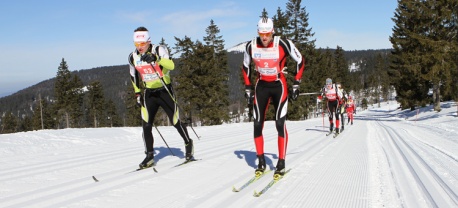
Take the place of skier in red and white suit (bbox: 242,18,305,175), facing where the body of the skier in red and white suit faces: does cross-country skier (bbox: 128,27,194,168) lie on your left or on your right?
on your right

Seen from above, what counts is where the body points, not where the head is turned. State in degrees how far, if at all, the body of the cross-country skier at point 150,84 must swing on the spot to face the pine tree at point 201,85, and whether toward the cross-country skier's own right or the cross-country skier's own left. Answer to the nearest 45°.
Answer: approximately 135° to the cross-country skier's own right

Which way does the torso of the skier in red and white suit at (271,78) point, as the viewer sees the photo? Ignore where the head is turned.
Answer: toward the camera

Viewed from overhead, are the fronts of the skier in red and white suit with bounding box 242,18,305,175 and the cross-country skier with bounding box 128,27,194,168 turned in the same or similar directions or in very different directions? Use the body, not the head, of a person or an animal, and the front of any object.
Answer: same or similar directions

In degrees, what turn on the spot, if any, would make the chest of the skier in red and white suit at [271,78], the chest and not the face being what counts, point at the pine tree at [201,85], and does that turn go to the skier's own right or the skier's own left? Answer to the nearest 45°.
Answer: approximately 180°

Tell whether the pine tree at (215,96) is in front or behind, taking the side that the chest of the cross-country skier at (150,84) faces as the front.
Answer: behind

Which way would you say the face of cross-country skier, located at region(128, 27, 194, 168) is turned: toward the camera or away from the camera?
toward the camera

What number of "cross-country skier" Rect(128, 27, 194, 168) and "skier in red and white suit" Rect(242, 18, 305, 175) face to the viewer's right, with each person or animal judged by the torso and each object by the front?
0

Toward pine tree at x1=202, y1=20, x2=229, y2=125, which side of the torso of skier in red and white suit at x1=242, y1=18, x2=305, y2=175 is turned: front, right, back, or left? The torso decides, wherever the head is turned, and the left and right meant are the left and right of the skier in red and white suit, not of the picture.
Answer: back

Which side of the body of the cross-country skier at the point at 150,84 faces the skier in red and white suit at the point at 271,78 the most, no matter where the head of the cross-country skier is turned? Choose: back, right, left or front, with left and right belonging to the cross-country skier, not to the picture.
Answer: left

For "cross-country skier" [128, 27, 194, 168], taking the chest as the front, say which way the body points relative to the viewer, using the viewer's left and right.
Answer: facing the viewer and to the left of the viewer
